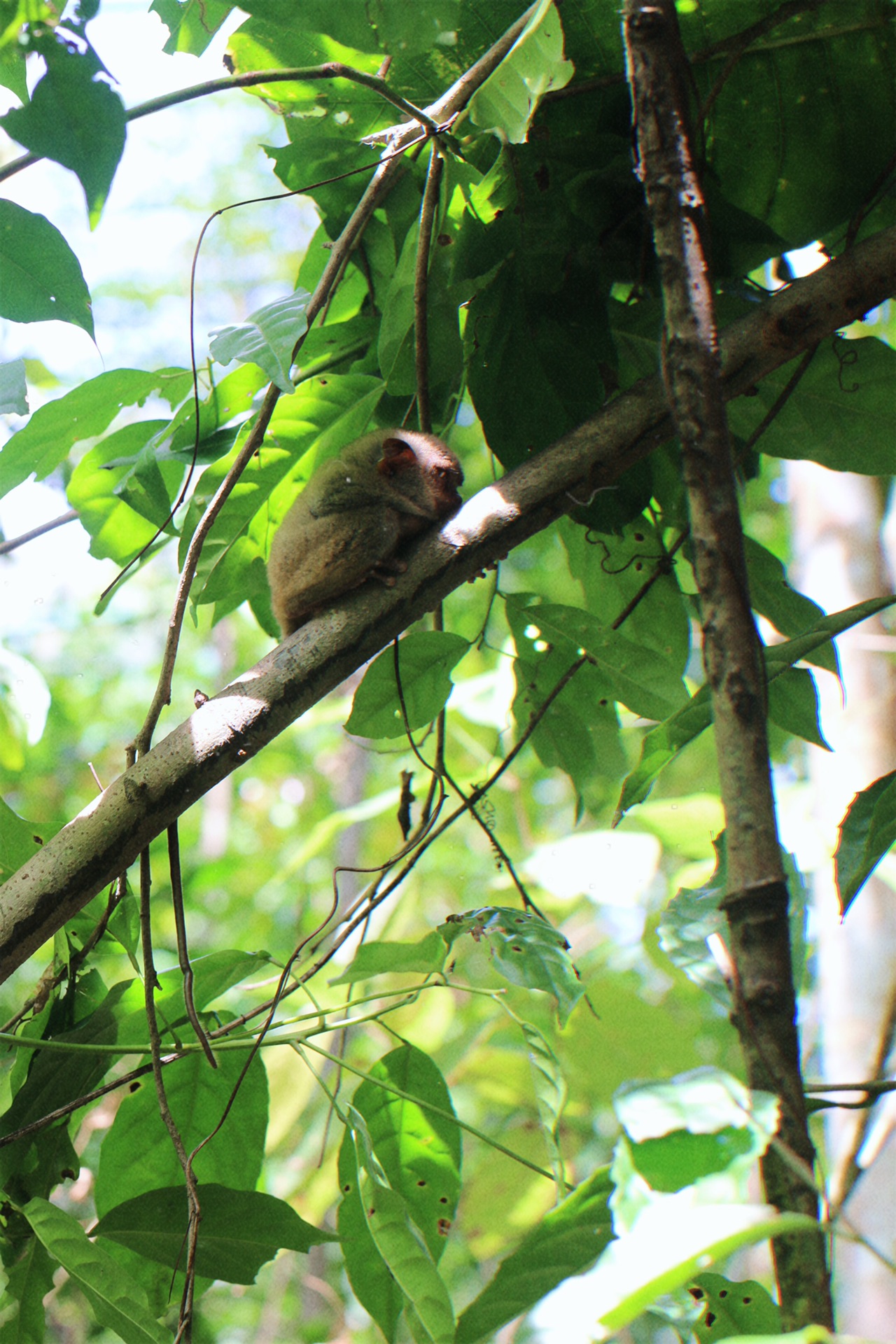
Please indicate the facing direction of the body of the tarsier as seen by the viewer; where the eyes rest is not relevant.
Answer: to the viewer's right

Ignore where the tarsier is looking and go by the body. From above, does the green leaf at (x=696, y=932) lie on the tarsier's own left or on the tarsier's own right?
on the tarsier's own right

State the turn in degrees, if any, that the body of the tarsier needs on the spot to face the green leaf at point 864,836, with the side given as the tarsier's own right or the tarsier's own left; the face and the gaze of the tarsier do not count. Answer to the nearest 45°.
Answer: approximately 45° to the tarsier's own right
